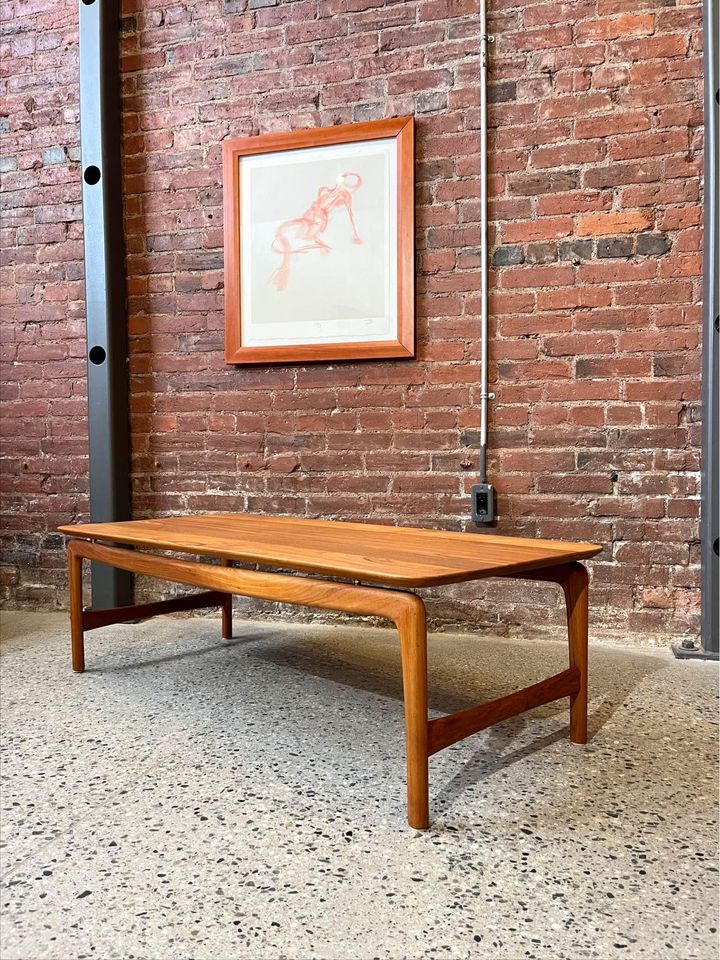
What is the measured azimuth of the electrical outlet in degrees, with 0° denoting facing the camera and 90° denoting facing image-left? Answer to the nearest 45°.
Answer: approximately 0°

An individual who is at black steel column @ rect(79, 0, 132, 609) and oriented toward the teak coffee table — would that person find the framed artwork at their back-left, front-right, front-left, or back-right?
front-left

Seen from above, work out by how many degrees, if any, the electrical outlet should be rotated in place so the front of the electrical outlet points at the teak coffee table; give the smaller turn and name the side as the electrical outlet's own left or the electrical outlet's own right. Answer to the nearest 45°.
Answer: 0° — it already faces it

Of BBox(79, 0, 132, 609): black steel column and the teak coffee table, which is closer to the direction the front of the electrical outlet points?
the teak coffee table

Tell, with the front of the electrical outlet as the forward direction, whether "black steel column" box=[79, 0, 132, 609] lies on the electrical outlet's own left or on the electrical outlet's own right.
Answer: on the electrical outlet's own right

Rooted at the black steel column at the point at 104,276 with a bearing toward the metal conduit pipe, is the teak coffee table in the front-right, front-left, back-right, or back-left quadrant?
front-right
